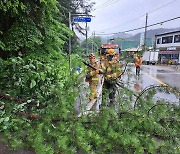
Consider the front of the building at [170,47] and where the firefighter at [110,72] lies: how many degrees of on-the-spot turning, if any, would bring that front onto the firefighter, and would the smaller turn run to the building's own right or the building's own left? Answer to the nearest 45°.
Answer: approximately 45° to the building's own left

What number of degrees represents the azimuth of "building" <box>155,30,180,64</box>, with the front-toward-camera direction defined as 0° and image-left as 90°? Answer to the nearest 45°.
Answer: approximately 45°
